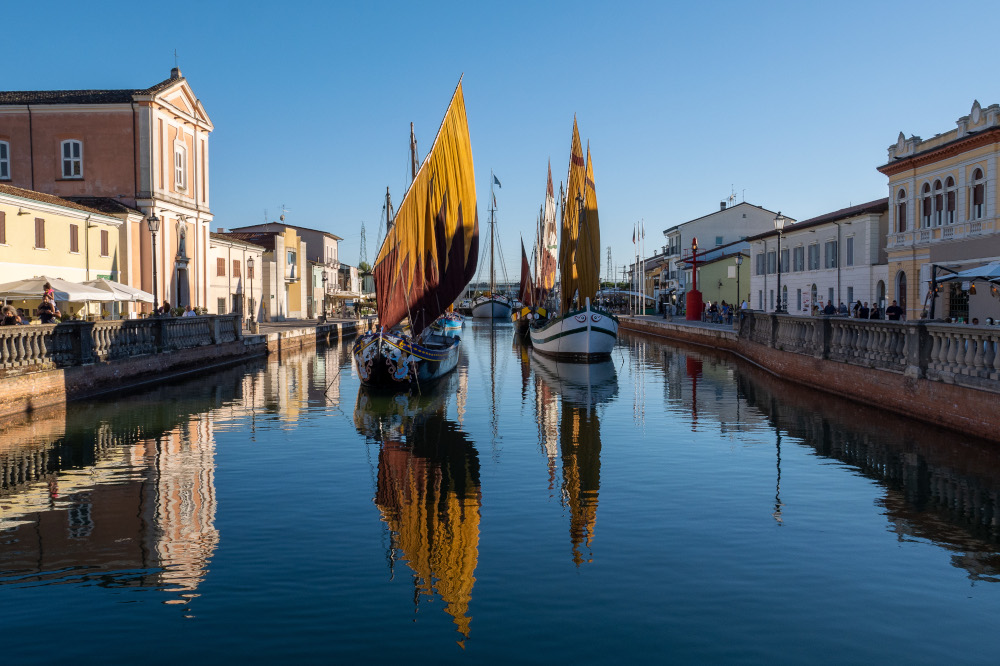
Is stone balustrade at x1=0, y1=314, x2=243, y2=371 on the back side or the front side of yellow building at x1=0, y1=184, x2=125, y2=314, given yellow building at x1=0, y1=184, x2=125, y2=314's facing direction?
on the front side

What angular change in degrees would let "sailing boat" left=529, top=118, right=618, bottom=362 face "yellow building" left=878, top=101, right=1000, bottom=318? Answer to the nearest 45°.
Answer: approximately 90° to its left

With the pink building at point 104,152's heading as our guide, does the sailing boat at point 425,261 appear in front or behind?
in front

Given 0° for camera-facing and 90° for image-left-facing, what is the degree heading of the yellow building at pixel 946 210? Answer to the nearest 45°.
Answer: approximately 45°

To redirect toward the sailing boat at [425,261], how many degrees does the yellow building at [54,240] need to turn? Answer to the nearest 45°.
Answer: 0° — it already faces it

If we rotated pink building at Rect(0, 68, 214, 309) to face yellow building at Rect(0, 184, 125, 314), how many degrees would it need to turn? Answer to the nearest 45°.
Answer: approximately 45° to its right

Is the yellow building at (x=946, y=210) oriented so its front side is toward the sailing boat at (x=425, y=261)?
yes

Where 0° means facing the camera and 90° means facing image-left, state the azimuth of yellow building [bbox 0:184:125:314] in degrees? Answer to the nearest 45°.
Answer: approximately 315°

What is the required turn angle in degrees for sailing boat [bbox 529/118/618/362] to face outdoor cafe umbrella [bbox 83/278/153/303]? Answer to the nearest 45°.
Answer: approximately 45° to its right

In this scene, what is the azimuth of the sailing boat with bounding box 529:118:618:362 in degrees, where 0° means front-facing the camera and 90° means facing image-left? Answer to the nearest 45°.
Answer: approximately 0°

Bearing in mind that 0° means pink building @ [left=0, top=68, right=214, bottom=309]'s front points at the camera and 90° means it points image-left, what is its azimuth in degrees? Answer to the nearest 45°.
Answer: approximately 315°
